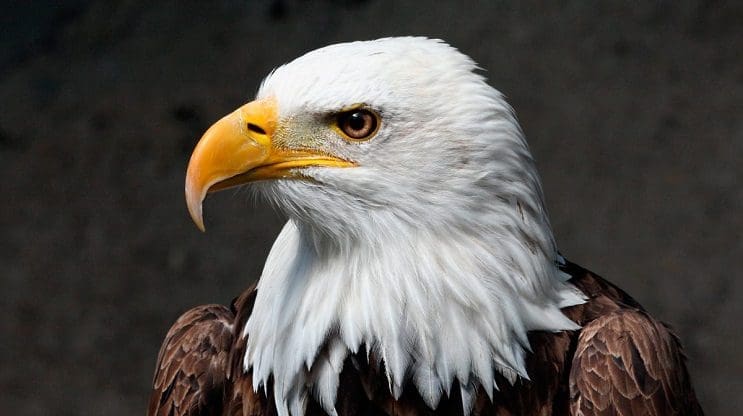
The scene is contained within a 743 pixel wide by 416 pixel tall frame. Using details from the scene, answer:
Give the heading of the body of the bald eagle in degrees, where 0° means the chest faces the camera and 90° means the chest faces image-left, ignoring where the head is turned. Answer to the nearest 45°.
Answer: approximately 45°
